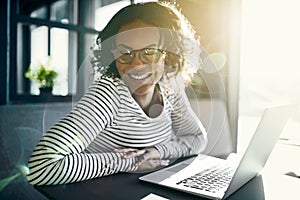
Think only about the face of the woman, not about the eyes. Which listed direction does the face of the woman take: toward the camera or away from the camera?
toward the camera

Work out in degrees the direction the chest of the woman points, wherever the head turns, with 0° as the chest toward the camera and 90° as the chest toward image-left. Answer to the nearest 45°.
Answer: approximately 315°

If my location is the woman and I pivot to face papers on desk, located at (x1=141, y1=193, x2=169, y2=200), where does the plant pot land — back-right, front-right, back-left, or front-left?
back-right
